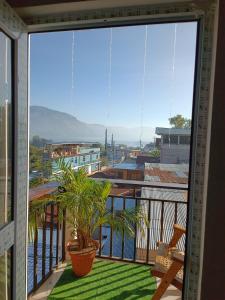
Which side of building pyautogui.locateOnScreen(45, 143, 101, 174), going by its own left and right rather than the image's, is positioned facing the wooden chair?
front

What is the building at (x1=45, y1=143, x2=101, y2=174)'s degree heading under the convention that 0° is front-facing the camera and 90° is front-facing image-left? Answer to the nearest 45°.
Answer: approximately 315°

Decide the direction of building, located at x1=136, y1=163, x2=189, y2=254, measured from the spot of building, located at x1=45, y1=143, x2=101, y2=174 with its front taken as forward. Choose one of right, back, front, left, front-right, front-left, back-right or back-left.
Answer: front-left
